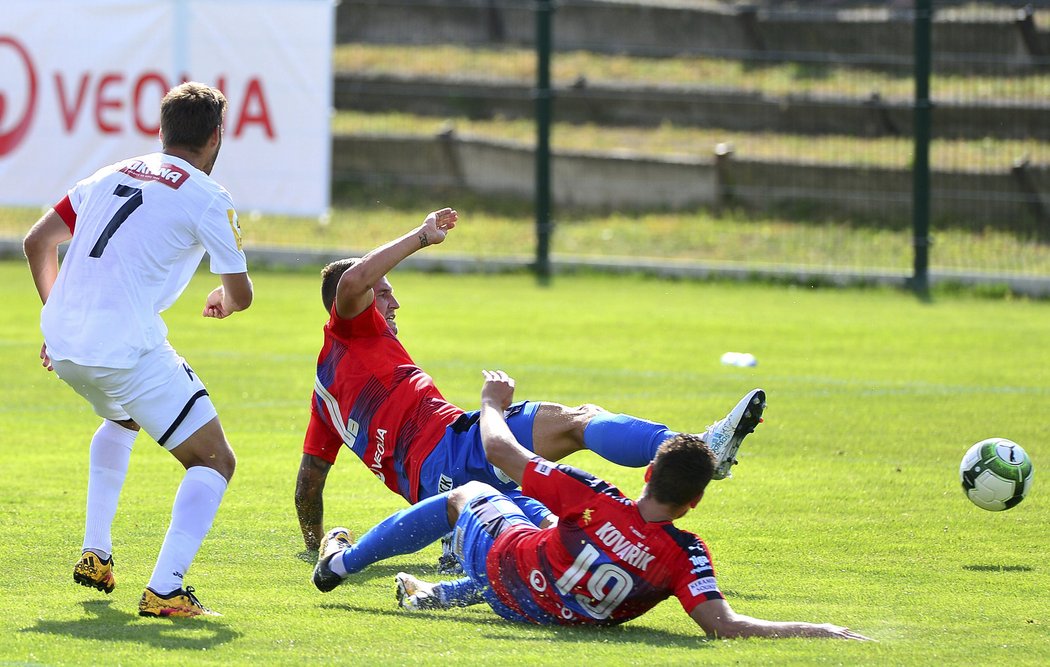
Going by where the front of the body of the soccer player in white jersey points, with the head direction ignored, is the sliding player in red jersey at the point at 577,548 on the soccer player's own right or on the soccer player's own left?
on the soccer player's own right

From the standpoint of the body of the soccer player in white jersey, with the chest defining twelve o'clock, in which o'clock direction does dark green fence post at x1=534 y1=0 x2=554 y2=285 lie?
The dark green fence post is roughly at 11 o'clock from the soccer player in white jersey.

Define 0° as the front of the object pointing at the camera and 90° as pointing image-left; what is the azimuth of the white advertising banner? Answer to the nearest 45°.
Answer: approximately 0°

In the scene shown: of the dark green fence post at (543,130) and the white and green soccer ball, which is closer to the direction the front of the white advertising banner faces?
the white and green soccer ball

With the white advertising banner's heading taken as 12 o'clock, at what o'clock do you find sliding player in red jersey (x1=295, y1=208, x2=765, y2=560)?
The sliding player in red jersey is roughly at 12 o'clock from the white advertising banner.

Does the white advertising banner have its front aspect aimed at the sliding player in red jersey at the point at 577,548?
yes

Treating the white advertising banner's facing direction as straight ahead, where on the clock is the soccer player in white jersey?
The soccer player in white jersey is roughly at 12 o'clock from the white advertising banner.

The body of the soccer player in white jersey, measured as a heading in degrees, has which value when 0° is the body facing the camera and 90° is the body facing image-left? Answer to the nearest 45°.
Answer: approximately 225°

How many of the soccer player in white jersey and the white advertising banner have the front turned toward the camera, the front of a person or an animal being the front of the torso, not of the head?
1
